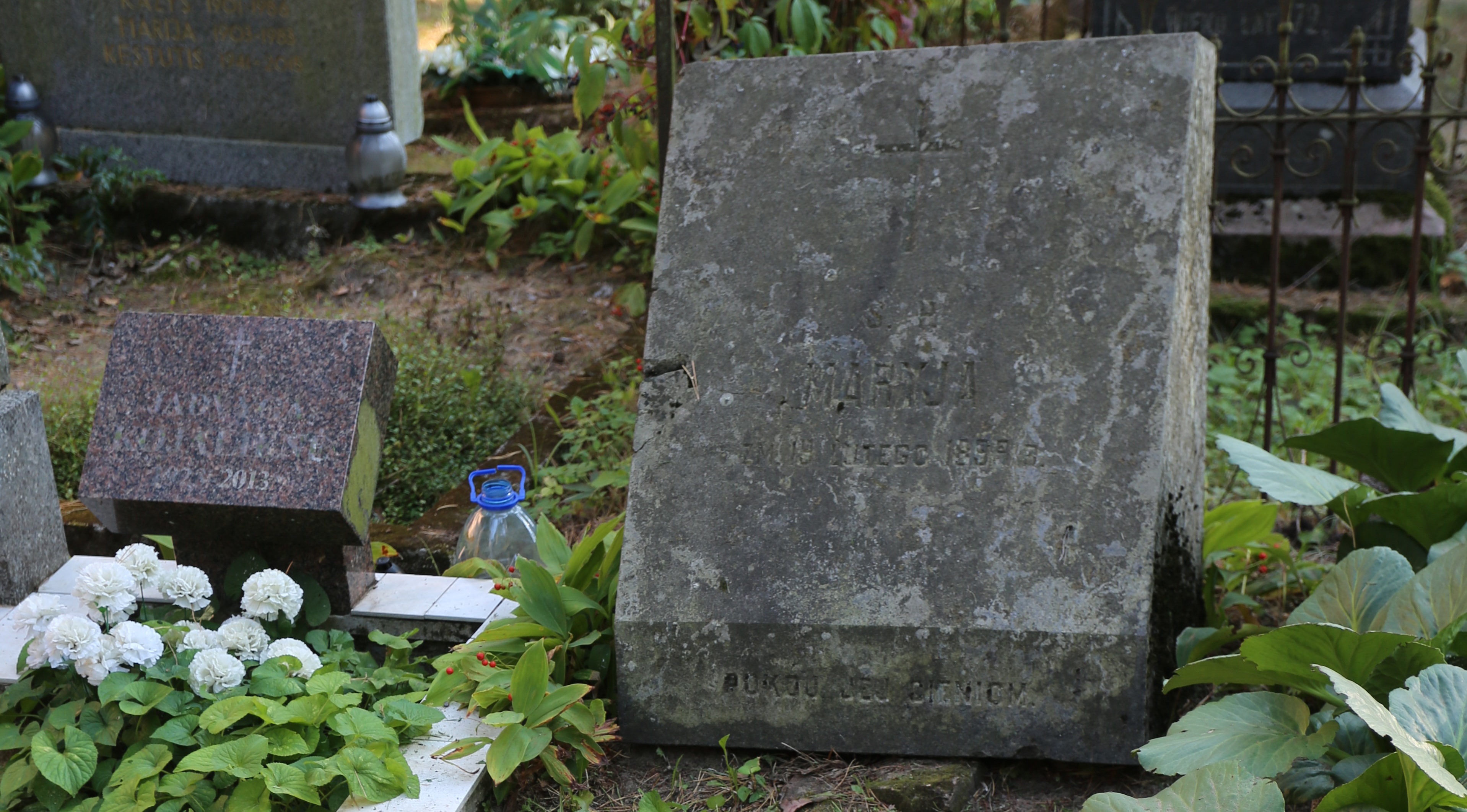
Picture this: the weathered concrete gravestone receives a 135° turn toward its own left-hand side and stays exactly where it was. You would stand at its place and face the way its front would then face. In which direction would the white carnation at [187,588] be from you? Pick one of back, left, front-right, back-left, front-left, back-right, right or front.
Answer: back-left

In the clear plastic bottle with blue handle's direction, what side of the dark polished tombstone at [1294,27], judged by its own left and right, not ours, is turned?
front

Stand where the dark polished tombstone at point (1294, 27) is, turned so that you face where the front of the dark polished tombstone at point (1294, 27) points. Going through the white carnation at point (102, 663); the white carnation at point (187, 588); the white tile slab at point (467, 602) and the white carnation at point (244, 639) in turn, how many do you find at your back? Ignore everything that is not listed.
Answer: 0

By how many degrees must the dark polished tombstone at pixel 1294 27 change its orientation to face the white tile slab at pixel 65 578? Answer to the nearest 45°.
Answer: approximately 45° to its right

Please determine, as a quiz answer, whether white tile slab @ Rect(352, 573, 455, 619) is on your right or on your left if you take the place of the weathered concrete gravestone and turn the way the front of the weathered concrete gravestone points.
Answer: on your right

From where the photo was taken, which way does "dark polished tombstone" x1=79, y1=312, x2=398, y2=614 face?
toward the camera

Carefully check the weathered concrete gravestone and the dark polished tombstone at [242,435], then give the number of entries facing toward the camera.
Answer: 2

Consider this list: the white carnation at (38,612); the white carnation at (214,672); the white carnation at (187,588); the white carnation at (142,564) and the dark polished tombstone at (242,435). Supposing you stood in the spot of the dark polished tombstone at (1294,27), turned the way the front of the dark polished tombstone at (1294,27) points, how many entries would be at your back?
0

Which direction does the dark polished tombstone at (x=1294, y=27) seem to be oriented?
toward the camera

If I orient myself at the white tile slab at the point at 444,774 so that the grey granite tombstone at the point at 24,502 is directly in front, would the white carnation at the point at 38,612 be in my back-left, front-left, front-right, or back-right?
front-left

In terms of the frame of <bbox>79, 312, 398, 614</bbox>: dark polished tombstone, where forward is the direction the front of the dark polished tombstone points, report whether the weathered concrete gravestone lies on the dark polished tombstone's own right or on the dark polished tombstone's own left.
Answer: on the dark polished tombstone's own left

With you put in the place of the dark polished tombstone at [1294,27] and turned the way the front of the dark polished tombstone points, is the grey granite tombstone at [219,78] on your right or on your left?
on your right

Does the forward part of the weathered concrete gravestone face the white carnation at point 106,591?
no

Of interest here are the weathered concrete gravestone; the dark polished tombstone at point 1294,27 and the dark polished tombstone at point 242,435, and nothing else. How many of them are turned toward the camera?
3

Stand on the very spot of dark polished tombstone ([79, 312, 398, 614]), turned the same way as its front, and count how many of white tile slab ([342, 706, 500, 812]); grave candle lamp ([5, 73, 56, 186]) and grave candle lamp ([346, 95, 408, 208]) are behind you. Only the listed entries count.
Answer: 2

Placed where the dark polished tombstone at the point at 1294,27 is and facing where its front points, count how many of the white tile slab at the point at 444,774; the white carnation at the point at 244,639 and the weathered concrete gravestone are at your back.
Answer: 0

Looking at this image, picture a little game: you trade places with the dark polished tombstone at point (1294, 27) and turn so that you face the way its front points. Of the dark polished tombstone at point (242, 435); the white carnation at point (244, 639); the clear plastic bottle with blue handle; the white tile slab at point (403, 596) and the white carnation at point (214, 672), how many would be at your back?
0
